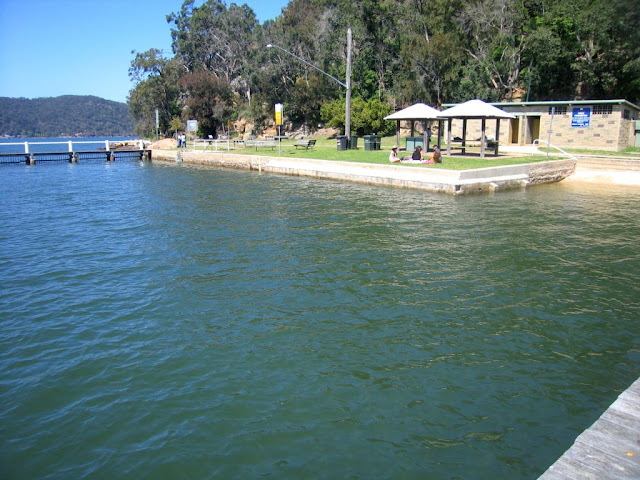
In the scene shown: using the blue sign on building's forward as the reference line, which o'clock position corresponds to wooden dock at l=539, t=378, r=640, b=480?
The wooden dock is roughly at 12 o'clock from the blue sign on building.

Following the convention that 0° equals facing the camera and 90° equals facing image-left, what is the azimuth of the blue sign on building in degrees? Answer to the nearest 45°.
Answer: approximately 0°
